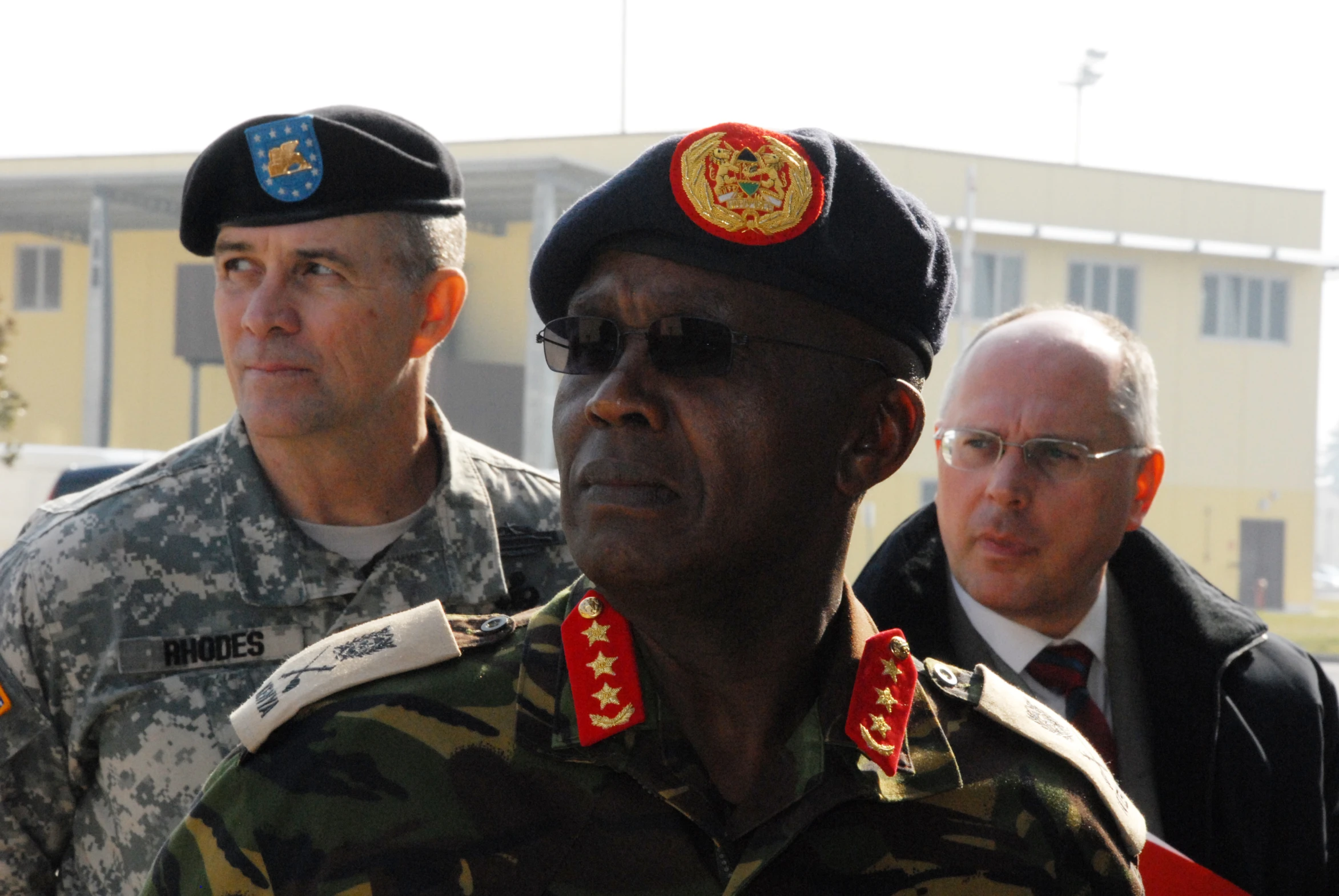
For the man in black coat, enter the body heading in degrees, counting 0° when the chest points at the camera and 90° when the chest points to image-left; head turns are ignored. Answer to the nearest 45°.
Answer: approximately 45°

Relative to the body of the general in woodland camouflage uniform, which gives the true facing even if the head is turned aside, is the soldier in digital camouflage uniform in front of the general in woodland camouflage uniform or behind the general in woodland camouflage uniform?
behind

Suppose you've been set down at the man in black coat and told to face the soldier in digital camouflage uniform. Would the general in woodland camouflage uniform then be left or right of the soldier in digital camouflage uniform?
left

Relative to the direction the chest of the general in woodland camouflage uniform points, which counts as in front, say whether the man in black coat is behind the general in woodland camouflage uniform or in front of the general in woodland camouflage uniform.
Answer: behind
